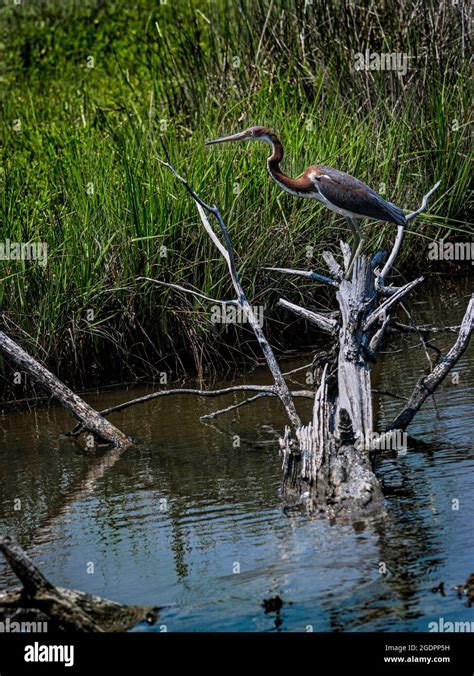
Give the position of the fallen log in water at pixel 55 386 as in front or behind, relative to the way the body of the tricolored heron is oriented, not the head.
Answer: in front

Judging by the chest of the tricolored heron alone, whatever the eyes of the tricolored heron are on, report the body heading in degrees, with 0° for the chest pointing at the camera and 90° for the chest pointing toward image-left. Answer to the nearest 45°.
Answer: approximately 90°
